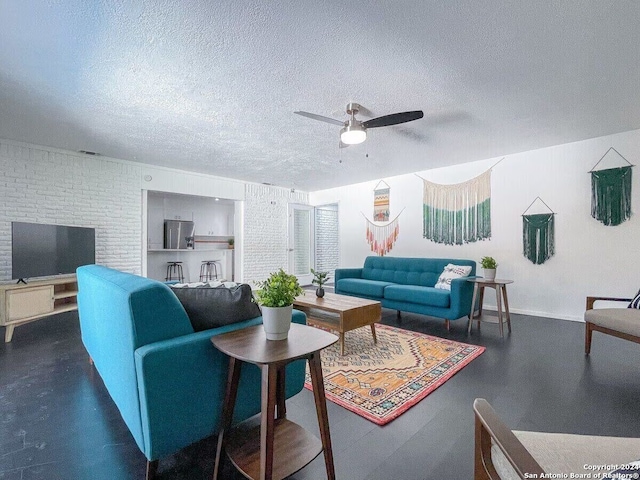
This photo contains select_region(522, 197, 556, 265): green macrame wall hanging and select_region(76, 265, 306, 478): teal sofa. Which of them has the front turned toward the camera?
the green macrame wall hanging

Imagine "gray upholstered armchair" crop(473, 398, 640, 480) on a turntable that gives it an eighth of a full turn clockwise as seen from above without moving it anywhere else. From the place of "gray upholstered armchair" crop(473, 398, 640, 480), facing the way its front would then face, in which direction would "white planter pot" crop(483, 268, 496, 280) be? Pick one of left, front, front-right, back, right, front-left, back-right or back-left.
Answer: front

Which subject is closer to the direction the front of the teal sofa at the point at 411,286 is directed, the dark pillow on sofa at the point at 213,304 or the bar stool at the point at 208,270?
the dark pillow on sofa

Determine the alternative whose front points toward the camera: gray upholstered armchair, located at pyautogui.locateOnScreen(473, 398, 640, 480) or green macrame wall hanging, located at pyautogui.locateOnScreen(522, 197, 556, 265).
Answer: the green macrame wall hanging

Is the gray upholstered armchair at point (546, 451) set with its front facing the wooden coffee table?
yes

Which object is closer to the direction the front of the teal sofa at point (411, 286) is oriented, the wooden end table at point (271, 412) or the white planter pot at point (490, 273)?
the wooden end table

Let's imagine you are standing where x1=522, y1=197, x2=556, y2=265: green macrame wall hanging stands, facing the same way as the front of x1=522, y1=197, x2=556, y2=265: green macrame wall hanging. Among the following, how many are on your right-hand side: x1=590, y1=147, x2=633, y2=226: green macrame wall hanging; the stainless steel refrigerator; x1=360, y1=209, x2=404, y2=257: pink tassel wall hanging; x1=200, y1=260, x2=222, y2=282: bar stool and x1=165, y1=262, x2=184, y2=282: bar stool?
4

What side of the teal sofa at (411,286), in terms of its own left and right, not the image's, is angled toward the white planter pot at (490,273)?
left

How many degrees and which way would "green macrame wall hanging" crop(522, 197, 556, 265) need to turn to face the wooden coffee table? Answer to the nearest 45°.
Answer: approximately 45° to its right

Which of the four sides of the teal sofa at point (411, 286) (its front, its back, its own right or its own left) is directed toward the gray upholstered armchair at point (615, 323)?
left

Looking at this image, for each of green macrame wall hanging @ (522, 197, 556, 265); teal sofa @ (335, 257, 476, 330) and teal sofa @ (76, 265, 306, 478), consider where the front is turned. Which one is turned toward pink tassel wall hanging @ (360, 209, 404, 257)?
teal sofa @ (76, 265, 306, 478)

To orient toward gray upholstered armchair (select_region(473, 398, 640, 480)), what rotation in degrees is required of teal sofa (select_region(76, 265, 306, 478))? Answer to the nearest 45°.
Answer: approximately 90° to its right

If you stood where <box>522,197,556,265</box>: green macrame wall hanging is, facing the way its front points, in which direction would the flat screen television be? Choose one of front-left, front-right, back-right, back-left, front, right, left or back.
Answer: front-right

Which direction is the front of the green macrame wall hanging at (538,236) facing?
toward the camera

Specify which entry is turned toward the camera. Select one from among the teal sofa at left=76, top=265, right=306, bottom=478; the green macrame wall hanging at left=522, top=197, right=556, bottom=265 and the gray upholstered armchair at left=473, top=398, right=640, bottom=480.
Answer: the green macrame wall hanging

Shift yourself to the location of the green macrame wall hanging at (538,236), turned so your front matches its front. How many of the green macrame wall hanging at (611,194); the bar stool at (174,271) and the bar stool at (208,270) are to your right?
2

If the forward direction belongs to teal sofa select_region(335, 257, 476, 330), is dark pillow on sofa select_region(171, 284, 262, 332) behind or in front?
in front

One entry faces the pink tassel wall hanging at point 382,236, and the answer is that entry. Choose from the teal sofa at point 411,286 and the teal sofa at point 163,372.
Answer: the teal sofa at point 163,372

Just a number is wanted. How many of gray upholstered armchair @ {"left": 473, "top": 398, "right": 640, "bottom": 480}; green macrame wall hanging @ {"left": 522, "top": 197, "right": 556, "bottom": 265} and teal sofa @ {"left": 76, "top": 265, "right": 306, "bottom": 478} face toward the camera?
1
